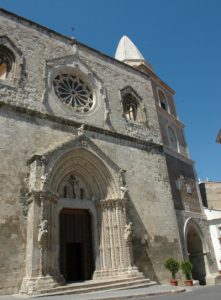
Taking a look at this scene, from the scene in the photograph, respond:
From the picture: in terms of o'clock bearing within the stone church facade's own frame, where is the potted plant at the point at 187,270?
The potted plant is roughly at 10 o'clock from the stone church facade.

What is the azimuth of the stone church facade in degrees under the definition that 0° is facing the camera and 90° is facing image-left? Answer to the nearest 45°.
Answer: approximately 315°
